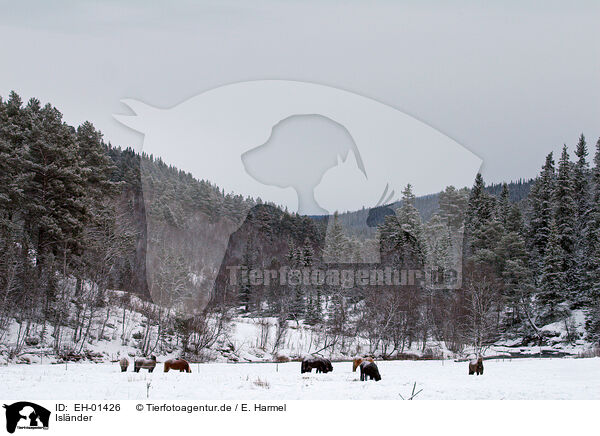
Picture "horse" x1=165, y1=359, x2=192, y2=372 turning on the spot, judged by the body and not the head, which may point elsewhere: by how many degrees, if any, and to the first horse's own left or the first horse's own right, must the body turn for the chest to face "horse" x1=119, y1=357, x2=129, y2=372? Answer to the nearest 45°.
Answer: approximately 45° to the first horse's own left

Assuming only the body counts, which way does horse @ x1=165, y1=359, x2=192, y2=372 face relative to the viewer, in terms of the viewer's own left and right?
facing to the left of the viewer

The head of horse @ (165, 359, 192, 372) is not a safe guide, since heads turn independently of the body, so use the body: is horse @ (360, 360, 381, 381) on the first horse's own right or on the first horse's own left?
on the first horse's own left
